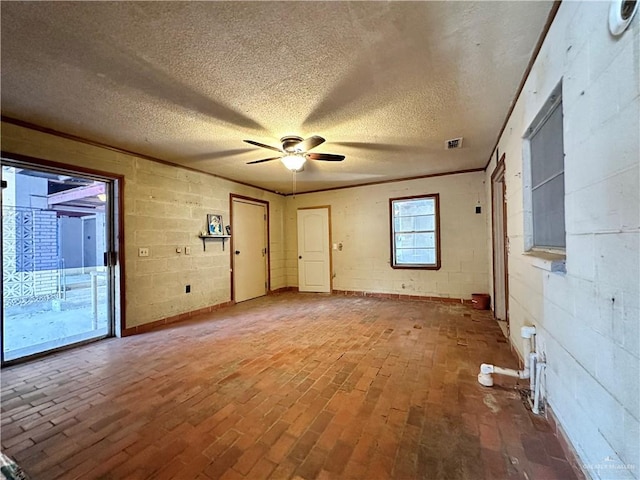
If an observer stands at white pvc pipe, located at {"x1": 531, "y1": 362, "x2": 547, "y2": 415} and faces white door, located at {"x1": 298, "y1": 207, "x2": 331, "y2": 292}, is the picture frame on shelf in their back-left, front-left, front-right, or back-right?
front-left

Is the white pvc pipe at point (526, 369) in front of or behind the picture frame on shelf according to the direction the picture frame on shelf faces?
in front

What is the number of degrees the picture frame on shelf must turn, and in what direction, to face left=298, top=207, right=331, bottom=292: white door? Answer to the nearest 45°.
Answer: approximately 45° to its left

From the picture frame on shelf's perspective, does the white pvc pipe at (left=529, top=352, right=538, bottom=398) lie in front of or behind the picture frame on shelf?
in front

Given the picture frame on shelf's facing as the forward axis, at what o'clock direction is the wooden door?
The wooden door is roughly at 9 o'clock from the picture frame on shelf.

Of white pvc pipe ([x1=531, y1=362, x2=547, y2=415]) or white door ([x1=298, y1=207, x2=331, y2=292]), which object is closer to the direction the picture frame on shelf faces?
the white pvc pipe

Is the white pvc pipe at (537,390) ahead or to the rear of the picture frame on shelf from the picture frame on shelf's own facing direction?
ahead

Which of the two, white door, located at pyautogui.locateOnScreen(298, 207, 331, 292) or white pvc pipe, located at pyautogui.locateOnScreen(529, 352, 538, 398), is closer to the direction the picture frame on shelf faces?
the white pvc pipe

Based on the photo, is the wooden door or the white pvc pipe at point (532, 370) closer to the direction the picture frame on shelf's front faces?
the white pvc pipe

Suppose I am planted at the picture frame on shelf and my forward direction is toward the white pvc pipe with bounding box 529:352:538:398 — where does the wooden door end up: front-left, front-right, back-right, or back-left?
back-left

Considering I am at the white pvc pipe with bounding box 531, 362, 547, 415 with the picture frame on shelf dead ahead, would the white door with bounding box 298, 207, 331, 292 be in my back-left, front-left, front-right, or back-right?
front-right

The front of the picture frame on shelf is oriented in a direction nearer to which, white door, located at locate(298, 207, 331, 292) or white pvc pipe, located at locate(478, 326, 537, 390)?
the white pvc pipe
